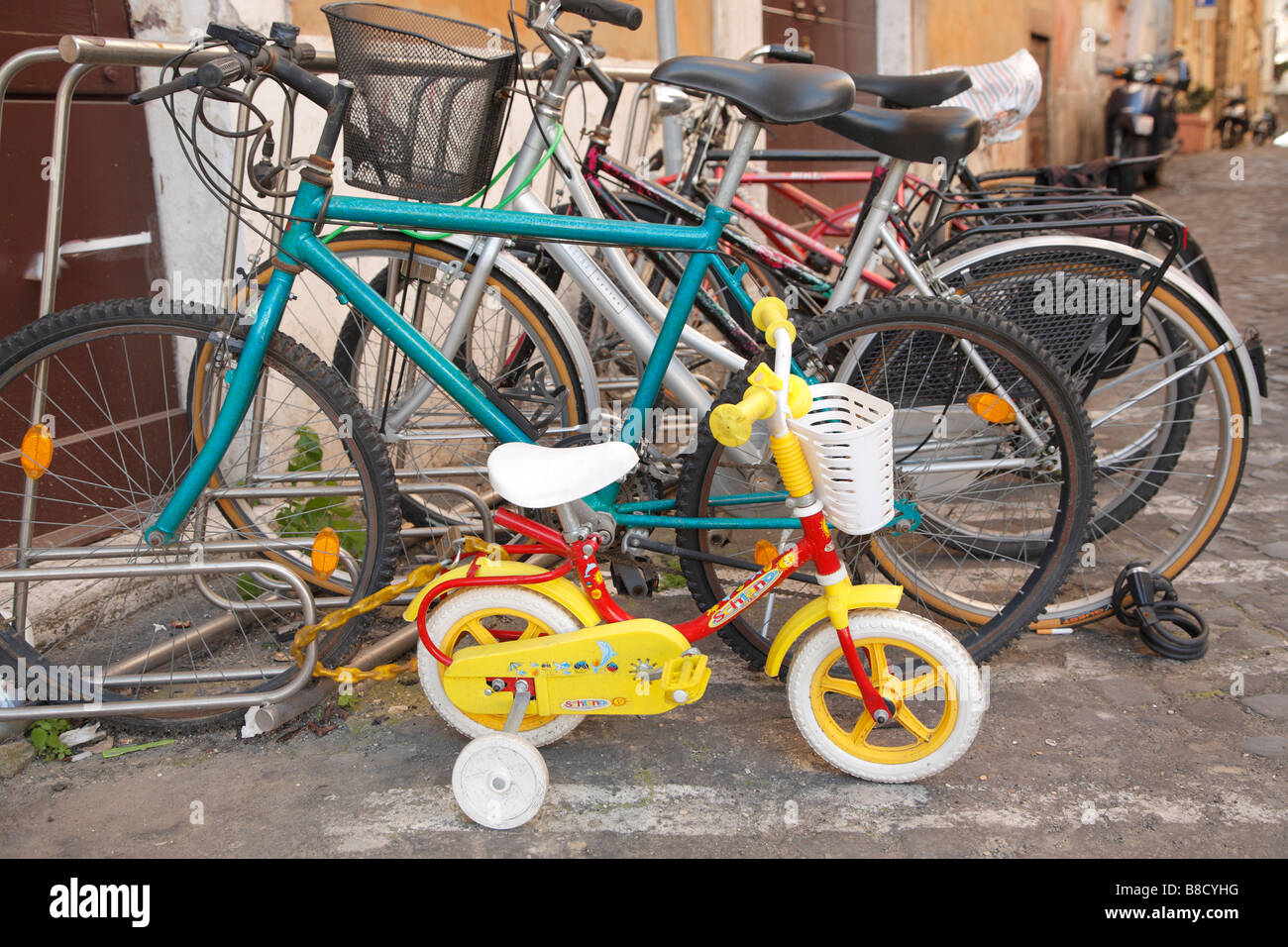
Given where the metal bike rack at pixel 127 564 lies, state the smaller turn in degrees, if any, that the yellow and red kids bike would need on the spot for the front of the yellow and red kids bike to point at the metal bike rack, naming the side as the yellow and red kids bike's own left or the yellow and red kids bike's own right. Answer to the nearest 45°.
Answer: approximately 180°

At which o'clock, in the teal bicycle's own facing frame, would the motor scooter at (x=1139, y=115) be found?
The motor scooter is roughly at 4 o'clock from the teal bicycle.

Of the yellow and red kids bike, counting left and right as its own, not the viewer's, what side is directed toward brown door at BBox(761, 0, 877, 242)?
left

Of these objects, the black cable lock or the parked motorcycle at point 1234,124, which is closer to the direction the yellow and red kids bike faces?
the black cable lock

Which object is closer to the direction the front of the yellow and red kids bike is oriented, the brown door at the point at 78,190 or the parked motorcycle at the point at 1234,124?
the parked motorcycle

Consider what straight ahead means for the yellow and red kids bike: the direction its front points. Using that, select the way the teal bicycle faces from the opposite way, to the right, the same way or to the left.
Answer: the opposite way

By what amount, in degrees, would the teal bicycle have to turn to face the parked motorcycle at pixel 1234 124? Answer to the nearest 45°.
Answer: approximately 135° to its right

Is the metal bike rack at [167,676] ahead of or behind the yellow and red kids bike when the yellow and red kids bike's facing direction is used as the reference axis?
behind

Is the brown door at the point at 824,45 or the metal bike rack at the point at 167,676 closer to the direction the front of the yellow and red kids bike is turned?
the brown door

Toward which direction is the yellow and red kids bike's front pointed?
to the viewer's right

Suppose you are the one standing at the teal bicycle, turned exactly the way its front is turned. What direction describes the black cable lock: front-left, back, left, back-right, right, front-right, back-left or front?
back

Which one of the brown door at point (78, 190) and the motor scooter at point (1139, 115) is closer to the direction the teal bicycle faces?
the brown door

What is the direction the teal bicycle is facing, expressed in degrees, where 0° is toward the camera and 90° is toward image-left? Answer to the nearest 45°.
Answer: approximately 90°
